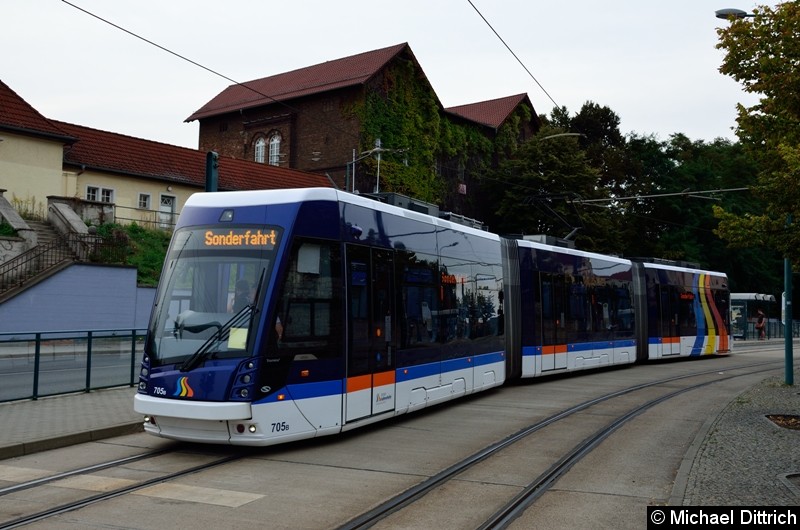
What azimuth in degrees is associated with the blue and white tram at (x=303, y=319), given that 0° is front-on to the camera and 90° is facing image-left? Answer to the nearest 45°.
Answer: approximately 45°

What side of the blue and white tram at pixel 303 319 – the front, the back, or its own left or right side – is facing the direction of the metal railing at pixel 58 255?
right

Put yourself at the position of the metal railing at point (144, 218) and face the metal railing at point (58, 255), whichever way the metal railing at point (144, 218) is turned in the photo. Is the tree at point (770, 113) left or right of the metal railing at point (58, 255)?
left

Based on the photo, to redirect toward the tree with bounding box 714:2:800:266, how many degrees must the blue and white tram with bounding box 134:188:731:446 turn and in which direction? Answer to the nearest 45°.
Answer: approximately 180°

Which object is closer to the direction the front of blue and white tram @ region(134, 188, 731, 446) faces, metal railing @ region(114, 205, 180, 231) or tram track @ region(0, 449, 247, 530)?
the tram track

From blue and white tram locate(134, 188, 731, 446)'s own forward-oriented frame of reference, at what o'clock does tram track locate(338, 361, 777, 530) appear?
The tram track is roughly at 10 o'clock from the blue and white tram.

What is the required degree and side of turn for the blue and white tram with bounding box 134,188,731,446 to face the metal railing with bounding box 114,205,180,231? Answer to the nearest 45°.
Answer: approximately 90° to its right

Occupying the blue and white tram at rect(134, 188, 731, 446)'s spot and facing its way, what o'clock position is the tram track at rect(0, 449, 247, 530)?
The tram track is roughly at 12 o'clock from the blue and white tram.

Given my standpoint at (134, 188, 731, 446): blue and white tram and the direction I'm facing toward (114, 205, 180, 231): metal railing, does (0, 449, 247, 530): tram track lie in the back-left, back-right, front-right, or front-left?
back-left
